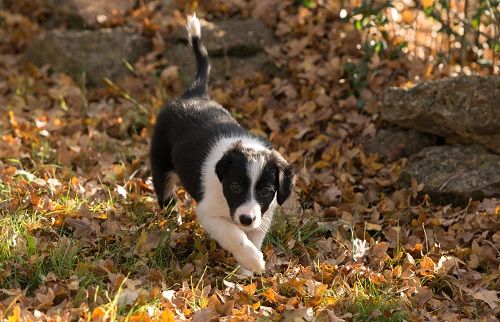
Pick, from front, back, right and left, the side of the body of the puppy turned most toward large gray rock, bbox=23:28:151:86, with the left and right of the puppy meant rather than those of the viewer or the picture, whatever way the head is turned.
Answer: back

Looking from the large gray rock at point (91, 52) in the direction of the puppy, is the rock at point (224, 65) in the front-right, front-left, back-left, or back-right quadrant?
front-left

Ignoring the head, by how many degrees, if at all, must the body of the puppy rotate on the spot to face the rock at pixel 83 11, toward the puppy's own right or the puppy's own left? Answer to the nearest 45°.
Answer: approximately 135° to the puppy's own left

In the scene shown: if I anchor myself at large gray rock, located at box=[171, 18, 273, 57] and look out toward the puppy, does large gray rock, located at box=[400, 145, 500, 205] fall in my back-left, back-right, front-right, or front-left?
front-left

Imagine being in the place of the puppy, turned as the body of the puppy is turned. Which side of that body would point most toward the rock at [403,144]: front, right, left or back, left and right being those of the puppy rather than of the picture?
left

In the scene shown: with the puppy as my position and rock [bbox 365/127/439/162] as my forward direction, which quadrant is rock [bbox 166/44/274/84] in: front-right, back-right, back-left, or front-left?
front-left

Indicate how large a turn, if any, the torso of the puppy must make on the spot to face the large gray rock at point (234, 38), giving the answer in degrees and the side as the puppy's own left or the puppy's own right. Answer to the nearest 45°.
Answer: approximately 135° to the puppy's own left

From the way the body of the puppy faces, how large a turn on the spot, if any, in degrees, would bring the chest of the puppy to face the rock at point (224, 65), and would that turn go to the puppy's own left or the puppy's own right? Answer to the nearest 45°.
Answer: approximately 135° to the puppy's own left

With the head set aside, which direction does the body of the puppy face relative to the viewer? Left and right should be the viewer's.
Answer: facing the viewer and to the right of the viewer

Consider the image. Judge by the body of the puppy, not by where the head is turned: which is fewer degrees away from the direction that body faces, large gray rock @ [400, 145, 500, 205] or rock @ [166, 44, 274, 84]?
the large gray rock

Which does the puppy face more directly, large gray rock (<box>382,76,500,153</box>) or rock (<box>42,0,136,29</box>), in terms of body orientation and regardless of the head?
the large gray rock

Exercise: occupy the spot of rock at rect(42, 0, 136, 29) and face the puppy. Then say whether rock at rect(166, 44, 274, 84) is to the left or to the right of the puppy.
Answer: left
